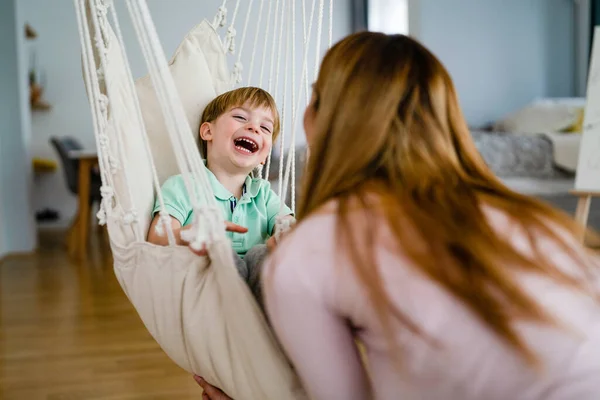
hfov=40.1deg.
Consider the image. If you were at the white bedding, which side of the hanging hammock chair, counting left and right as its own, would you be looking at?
left

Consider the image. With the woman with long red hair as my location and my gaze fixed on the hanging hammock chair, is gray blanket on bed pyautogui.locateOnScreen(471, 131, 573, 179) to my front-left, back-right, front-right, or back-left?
front-right

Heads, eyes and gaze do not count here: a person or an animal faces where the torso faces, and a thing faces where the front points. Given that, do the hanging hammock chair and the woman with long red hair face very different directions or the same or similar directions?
very different directions

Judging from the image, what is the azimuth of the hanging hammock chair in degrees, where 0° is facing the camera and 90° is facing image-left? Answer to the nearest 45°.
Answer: approximately 315°

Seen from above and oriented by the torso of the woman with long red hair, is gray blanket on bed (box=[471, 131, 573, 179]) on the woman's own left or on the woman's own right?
on the woman's own right

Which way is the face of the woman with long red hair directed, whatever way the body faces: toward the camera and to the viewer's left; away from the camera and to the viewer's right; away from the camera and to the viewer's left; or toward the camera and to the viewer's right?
away from the camera and to the viewer's left

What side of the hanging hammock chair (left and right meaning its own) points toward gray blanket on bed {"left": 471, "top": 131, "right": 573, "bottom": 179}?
left

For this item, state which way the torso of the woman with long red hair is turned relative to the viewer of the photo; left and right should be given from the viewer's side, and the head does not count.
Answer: facing away from the viewer and to the left of the viewer
